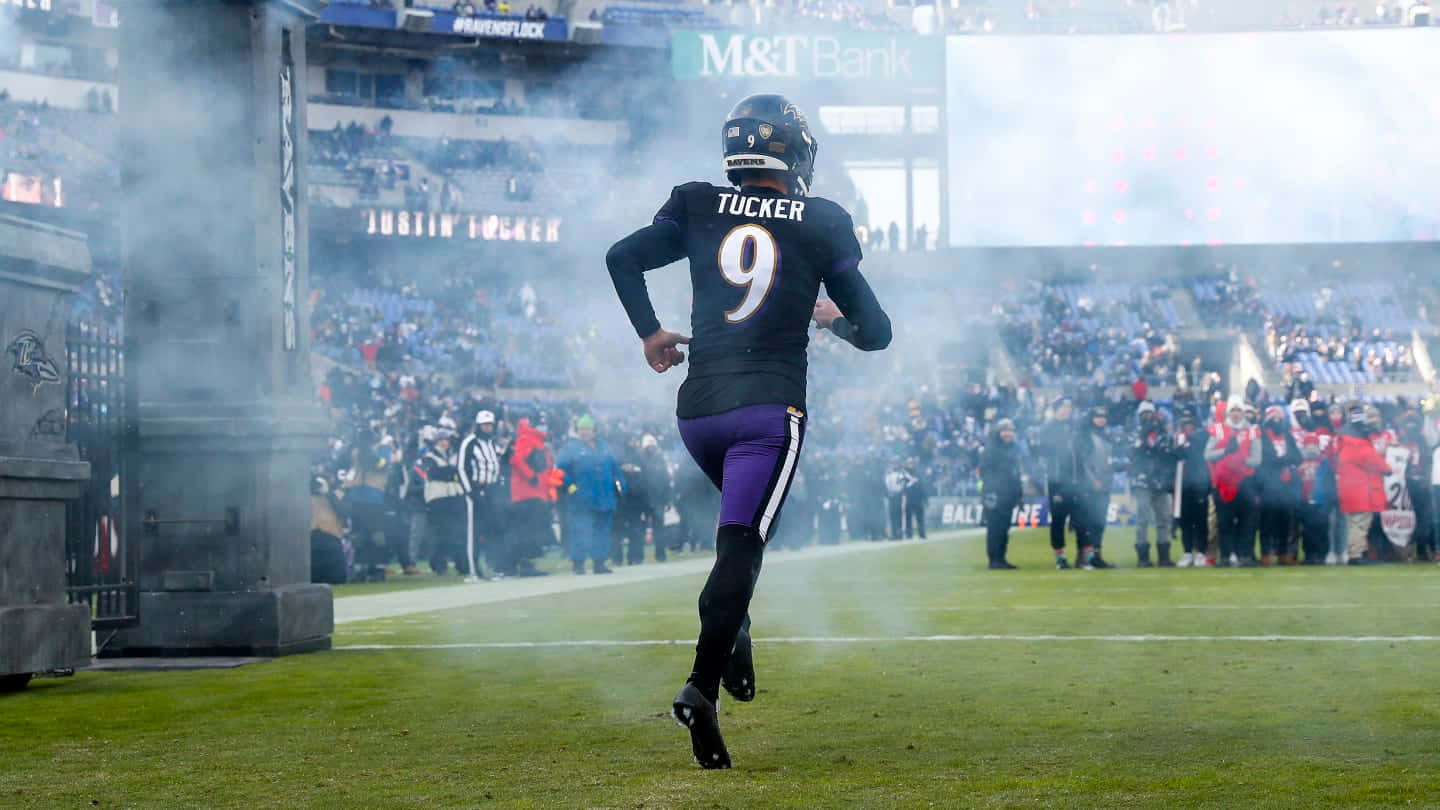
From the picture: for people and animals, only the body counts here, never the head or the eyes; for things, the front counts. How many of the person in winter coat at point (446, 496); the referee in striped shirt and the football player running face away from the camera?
1

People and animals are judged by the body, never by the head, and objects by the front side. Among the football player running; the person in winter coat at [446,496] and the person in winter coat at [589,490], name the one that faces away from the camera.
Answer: the football player running

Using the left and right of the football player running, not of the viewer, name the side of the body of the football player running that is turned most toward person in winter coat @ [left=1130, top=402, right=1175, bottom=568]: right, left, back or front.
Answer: front

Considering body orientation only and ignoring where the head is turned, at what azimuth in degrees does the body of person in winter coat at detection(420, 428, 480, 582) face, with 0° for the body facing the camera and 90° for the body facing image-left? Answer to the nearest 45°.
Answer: approximately 315°

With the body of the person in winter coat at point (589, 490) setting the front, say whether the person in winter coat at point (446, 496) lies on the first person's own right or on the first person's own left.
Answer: on the first person's own right

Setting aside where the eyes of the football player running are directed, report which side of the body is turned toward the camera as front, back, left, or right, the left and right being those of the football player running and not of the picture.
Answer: back

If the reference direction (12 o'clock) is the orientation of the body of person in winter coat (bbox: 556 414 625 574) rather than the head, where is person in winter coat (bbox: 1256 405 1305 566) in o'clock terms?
person in winter coat (bbox: 1256 405 1305 566) is roughly at 9 o'clock from person in winter coat (bbox: 556 414 625 574).

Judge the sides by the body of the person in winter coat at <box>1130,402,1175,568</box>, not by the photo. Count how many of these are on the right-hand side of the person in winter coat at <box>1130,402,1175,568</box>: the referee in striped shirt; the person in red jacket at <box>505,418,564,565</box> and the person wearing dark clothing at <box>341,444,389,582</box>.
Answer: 3

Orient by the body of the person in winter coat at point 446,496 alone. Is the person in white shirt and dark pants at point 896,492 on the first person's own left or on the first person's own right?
on the first person's own left

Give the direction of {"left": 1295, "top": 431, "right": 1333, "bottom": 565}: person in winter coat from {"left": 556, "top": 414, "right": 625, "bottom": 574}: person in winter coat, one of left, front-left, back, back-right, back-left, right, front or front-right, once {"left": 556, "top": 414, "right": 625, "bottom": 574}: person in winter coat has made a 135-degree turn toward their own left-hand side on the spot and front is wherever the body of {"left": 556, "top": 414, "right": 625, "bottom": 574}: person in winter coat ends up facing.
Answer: front-right

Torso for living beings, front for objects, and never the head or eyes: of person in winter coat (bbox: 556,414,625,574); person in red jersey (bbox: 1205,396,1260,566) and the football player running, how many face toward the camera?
2
